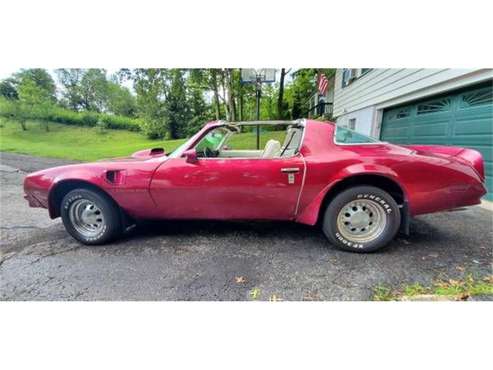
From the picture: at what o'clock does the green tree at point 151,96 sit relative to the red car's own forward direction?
The green tree is roughly at 2 o'clock from the red car.

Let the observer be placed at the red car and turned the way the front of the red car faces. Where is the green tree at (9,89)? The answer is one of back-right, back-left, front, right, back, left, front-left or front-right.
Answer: front-right

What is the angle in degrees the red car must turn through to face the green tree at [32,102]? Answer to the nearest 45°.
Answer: approximately 45° to its right

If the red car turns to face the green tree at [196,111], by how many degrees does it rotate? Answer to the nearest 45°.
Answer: approximately 90° to its right

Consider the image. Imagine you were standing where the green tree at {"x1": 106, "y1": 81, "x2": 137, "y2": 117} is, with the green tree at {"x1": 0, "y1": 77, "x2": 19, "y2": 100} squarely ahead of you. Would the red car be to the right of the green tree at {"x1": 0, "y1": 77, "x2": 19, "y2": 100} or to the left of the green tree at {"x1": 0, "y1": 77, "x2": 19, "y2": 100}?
left

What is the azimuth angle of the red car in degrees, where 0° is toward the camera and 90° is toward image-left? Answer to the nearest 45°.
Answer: approximately 90°

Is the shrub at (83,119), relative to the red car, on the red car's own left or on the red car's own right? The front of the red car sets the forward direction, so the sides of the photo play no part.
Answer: on the red car's own right

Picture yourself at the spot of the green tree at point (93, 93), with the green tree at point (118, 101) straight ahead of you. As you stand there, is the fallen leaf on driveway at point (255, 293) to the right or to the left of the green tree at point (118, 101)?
right
